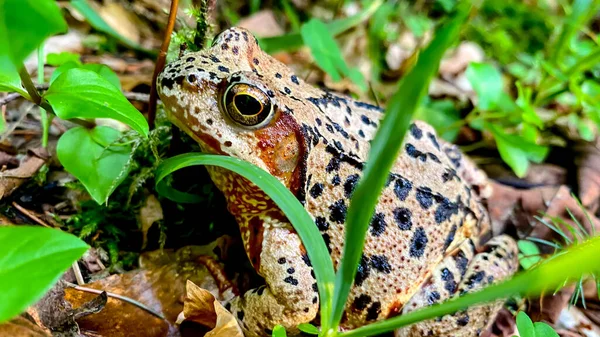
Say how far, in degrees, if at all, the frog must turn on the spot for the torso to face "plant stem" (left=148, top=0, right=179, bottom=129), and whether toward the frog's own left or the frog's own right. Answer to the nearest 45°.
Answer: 0° — it already faces it

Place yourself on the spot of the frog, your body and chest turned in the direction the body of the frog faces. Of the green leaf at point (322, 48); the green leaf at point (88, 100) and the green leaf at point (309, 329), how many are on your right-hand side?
1

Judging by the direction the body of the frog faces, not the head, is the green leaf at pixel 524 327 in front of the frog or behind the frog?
behind

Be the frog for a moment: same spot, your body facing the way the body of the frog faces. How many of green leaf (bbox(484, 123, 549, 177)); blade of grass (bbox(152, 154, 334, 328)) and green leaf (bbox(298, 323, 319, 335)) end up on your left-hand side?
2

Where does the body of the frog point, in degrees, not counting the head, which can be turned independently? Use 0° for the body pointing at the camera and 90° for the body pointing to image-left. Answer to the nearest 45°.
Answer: approximately 90°

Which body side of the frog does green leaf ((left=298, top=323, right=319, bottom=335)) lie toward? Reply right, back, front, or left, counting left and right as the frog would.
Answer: left

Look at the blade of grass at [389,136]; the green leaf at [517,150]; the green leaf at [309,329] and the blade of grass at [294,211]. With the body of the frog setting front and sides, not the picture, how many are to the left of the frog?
3

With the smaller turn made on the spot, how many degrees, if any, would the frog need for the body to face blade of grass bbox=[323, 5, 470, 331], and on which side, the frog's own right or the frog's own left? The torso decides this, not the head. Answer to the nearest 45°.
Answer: approximately 90° to the frog's own left

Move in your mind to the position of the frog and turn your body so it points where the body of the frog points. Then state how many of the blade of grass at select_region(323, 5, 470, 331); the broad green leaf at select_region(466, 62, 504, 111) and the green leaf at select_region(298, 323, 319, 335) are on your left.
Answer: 2

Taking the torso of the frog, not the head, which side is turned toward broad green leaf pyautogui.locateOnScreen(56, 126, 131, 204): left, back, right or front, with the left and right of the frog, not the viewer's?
front

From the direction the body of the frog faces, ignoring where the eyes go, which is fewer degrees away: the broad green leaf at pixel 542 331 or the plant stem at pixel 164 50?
the plant stem
